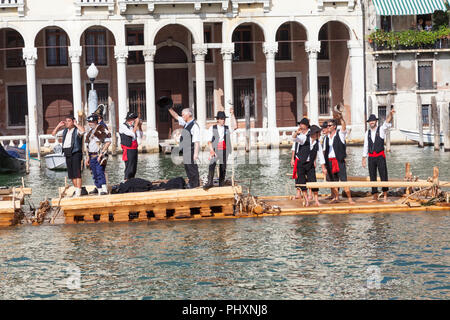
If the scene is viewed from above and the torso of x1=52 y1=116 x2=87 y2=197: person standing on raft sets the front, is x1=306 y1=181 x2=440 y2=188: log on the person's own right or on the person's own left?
on the person's own left

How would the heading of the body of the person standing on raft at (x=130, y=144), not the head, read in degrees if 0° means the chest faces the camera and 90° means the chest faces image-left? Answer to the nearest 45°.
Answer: approximately 315°

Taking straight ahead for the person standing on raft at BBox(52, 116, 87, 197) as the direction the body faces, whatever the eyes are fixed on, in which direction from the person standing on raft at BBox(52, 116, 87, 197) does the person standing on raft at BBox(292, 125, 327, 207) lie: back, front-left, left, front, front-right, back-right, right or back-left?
back-left

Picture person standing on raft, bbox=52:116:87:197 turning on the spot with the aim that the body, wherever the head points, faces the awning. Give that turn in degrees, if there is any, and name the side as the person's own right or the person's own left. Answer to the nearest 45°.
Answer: approximately 180°

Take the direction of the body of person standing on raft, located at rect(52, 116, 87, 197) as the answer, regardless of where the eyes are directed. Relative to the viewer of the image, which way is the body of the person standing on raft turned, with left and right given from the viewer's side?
facing the viewer and to the left of the viewer

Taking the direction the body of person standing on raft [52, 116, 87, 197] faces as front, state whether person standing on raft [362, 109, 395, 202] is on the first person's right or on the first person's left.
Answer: on the first person's left

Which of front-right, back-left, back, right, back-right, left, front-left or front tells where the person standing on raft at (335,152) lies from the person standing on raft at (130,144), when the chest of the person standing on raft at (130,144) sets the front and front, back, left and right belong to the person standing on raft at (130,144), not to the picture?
front-left
